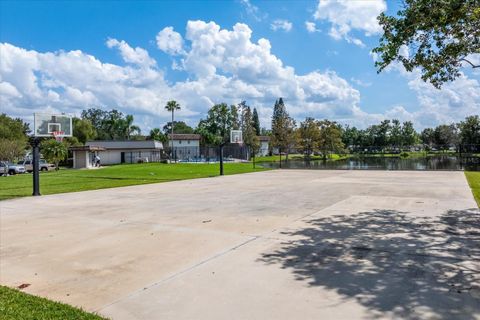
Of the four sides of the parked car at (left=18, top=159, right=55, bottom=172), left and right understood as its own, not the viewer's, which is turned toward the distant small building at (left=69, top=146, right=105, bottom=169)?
front

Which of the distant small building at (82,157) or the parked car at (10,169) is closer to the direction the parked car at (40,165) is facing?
the distant small building

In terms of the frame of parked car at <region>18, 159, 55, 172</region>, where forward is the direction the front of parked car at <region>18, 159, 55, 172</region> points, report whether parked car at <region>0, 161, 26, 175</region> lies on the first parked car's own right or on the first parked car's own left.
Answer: on the first parked car's own right

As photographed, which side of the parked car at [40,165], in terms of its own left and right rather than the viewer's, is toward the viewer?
right
